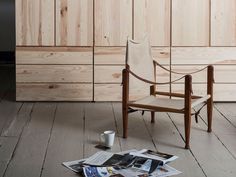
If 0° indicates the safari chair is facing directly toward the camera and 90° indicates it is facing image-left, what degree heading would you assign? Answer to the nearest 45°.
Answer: approximately 315°

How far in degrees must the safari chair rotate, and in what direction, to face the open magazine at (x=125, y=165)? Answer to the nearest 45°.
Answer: approximately 45° to its right
